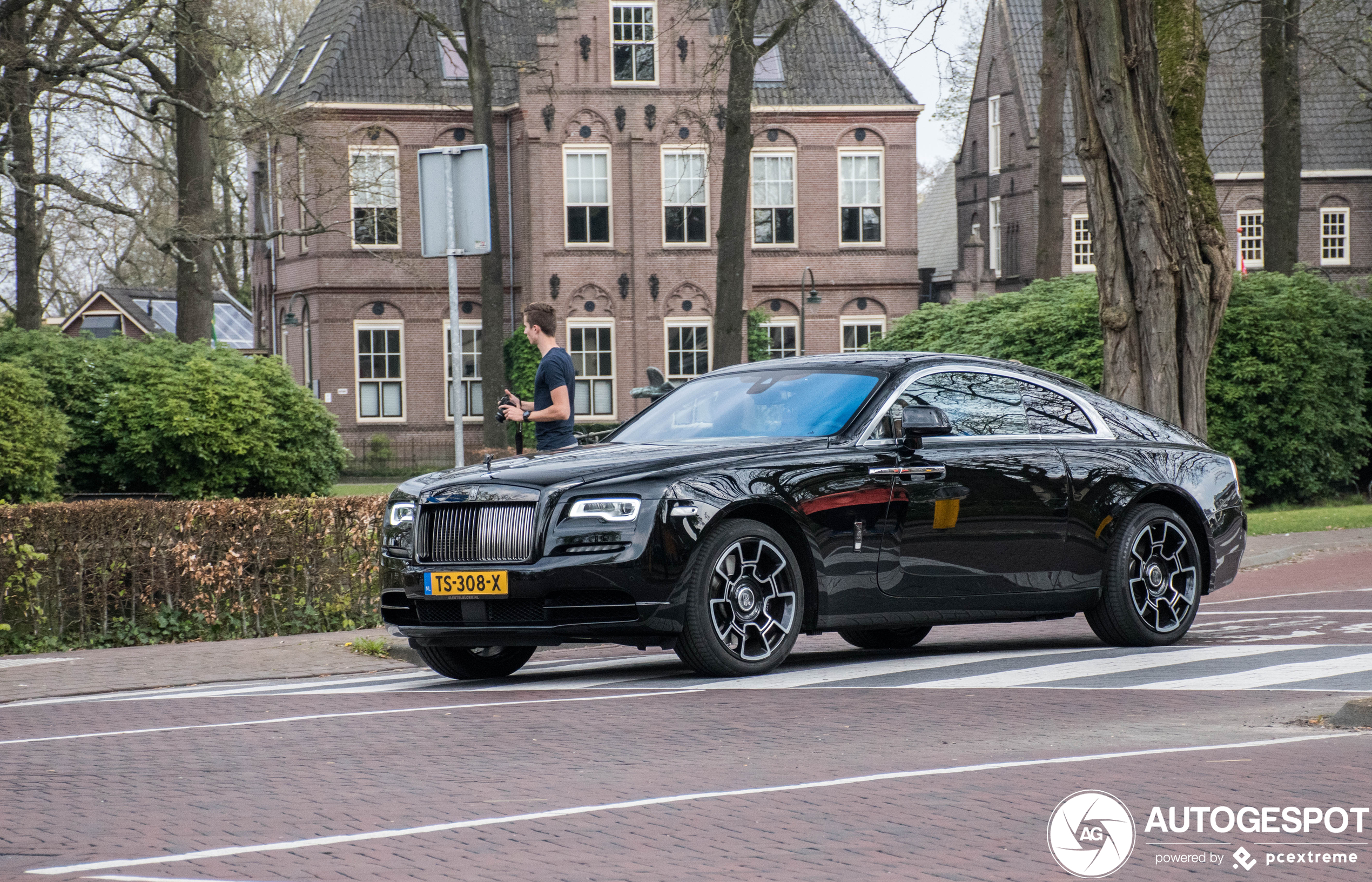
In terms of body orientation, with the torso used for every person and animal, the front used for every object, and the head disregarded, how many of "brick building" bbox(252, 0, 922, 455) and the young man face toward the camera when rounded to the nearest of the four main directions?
1

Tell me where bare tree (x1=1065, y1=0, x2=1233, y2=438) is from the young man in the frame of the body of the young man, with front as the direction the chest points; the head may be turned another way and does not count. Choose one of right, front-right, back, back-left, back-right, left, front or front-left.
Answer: back-right

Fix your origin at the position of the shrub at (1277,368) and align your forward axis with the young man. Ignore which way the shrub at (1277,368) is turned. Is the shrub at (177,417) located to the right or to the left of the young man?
right

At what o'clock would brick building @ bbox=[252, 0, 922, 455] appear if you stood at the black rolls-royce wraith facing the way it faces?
The brick building is roughly at 4 o'clock from the black rolls-royce wraith.

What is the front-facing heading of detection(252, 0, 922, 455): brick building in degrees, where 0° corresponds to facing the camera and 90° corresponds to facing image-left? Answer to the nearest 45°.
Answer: approximately 0°

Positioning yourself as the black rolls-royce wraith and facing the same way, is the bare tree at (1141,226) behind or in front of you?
behind

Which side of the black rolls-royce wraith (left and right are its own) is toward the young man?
right

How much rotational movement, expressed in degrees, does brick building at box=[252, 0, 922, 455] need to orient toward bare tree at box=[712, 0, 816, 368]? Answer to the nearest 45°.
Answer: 0° — it already faces it

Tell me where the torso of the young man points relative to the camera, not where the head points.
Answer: to the viewer's left

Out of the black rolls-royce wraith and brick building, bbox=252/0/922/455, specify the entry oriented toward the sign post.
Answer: the brick building

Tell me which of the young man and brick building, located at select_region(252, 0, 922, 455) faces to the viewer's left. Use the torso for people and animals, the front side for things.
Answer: the young man

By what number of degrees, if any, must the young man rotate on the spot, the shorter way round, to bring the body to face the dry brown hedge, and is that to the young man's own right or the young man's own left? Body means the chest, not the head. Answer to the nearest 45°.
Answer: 0° — they already face it

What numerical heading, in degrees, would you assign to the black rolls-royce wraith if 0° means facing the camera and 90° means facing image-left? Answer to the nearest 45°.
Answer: approximately 45°

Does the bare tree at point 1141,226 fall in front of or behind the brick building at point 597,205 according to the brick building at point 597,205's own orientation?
in front

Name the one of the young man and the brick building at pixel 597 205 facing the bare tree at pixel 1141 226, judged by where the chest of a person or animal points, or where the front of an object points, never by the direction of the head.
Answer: the brick building

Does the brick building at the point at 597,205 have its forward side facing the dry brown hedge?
yes

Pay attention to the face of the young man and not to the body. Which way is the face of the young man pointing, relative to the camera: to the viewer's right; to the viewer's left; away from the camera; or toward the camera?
to the viewer's left
